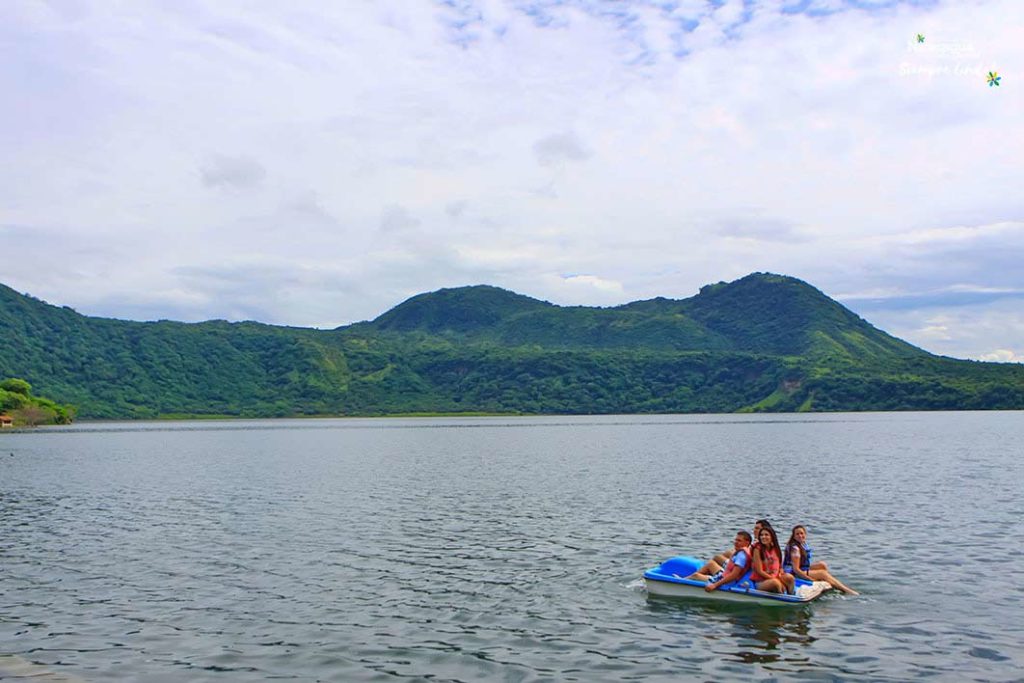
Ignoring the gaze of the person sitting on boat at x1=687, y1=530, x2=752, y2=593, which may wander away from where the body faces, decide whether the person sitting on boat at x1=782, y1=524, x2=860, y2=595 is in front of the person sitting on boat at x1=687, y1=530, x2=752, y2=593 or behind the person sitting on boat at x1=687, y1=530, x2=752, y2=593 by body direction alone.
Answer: behind

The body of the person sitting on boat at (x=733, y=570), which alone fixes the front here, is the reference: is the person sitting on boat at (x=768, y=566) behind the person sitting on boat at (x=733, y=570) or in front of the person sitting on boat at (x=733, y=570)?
behind
